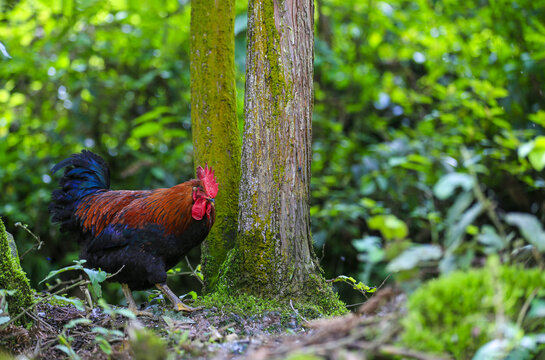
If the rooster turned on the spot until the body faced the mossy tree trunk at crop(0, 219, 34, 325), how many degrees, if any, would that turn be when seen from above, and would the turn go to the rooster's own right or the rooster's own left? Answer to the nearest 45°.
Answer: approximately 135° to the rooster's own right

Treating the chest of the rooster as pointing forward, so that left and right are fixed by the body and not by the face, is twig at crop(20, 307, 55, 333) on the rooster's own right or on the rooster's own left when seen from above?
on the rooster's own right

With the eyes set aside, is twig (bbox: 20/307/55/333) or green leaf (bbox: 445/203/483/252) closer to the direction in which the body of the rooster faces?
the green leaf

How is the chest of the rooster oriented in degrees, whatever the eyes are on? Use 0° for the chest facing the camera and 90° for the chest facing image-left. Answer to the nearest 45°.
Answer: approximately 270°
